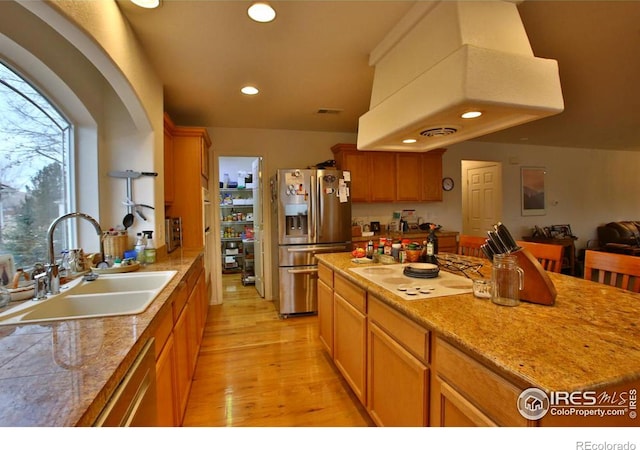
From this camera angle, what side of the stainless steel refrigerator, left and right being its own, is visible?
front

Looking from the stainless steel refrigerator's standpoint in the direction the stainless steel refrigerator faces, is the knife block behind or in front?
in front

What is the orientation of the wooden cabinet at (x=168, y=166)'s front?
to the viewer's right

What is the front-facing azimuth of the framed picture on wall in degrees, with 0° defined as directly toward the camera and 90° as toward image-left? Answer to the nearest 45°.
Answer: approximately 0°

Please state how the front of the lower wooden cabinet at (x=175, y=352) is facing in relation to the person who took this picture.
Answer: facing to the right of the viewer

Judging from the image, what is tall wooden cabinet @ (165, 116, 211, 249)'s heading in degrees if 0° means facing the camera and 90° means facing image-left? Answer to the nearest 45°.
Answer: approximately 270°

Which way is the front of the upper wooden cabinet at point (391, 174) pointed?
toward the camera

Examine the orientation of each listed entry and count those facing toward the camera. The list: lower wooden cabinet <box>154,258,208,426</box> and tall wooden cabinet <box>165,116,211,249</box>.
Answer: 0

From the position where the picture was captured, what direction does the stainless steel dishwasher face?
facing to the right of the viewer

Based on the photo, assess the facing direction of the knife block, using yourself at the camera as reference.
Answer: facing to the left of the viewer

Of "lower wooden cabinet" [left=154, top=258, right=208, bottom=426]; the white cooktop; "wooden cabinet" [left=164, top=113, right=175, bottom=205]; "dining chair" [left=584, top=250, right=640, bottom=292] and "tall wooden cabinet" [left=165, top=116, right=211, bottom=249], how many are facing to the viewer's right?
3

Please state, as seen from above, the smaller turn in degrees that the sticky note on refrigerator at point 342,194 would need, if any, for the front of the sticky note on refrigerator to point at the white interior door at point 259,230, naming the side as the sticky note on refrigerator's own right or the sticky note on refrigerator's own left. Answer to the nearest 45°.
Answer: approximately 135° to the sticky note on refrigerator's own right

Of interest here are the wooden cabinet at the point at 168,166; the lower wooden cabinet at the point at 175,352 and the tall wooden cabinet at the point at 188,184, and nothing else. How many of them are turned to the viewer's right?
3
